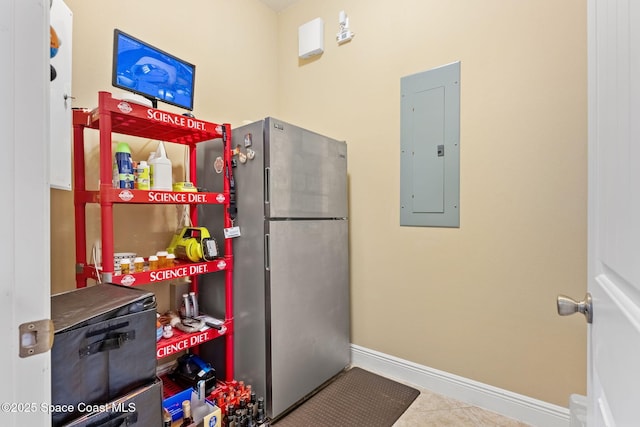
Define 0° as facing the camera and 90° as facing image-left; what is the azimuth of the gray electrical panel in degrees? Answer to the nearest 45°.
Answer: approximately 45°

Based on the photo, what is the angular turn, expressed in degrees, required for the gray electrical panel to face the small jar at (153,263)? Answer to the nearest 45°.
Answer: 0° — it already faces it

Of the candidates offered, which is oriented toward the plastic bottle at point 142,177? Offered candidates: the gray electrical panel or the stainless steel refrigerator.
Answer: the gray electrical panel

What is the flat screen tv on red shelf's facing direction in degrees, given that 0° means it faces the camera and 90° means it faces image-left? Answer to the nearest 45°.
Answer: approximately 315°

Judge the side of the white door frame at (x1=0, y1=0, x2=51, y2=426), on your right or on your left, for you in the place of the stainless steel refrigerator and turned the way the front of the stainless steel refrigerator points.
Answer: on your right

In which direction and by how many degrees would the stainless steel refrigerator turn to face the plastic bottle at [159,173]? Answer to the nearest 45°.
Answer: approximately 135° to its right

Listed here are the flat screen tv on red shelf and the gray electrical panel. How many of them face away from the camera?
0

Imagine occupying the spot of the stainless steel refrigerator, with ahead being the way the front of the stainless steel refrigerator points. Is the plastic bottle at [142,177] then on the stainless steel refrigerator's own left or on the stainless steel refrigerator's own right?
on the stainless steel refrigerator's own right

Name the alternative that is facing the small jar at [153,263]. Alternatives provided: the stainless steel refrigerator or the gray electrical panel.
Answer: the gray electrical panel

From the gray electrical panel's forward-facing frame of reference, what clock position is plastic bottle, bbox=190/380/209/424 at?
The plastic bottle is roughly at 12 o'clock from the gray electrical panel.

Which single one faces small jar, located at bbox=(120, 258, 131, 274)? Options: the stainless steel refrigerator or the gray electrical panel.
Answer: the gray electrical panel

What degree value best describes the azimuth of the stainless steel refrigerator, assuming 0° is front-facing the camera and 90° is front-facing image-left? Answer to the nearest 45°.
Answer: approximately 315°
